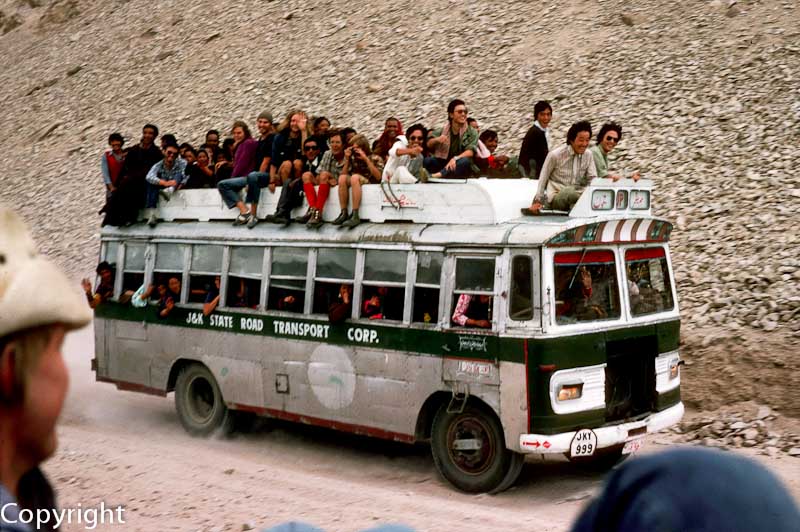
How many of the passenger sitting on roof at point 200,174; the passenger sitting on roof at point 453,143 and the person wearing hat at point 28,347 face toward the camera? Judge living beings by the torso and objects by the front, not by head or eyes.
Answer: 2

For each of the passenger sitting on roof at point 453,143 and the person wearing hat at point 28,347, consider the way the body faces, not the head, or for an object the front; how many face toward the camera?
1

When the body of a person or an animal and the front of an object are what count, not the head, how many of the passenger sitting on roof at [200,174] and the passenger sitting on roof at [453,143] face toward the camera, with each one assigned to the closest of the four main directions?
2

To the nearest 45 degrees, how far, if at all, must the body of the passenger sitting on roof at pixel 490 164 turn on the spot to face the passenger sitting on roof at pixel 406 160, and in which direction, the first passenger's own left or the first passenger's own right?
approximately 90° to the first passenger's own right

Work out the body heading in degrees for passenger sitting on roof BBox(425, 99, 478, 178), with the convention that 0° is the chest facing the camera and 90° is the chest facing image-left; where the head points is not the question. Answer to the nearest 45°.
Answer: approximately 0°

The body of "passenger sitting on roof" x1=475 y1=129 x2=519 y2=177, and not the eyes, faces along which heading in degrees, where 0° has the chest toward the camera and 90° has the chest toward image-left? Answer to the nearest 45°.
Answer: approximately 315°
